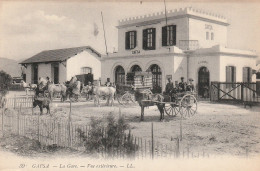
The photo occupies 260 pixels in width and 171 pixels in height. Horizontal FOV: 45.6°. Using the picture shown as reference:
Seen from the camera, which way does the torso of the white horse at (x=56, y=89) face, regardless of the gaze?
to the viewer's left

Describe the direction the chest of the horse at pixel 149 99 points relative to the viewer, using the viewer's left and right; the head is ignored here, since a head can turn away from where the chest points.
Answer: facing to the left of the viewer

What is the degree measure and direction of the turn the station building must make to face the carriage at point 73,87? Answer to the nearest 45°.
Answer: approximately 45° to its right

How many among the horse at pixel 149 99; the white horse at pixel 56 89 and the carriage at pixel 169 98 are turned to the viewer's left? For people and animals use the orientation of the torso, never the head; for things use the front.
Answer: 3

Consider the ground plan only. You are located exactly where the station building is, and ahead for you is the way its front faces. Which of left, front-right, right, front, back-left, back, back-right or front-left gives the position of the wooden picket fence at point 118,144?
front-left

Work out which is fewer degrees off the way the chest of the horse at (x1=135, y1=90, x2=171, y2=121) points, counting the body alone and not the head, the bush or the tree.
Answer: the tree

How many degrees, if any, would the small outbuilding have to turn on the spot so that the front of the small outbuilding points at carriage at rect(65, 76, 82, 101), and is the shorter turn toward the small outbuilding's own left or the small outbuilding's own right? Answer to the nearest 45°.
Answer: approximately 45° to the small outbuilding's own left

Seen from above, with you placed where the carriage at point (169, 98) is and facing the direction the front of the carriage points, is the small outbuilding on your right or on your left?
on your right

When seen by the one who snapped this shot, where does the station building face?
facing the viewer and to the left of the viewer

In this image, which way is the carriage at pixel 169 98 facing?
to the viewer's left

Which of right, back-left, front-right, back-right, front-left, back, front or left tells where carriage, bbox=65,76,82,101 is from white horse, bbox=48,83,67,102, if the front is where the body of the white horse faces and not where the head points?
back

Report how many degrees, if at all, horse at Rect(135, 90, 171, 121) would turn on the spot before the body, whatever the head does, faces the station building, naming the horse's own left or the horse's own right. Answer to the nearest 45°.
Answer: approximately 90° to the horse's own right
